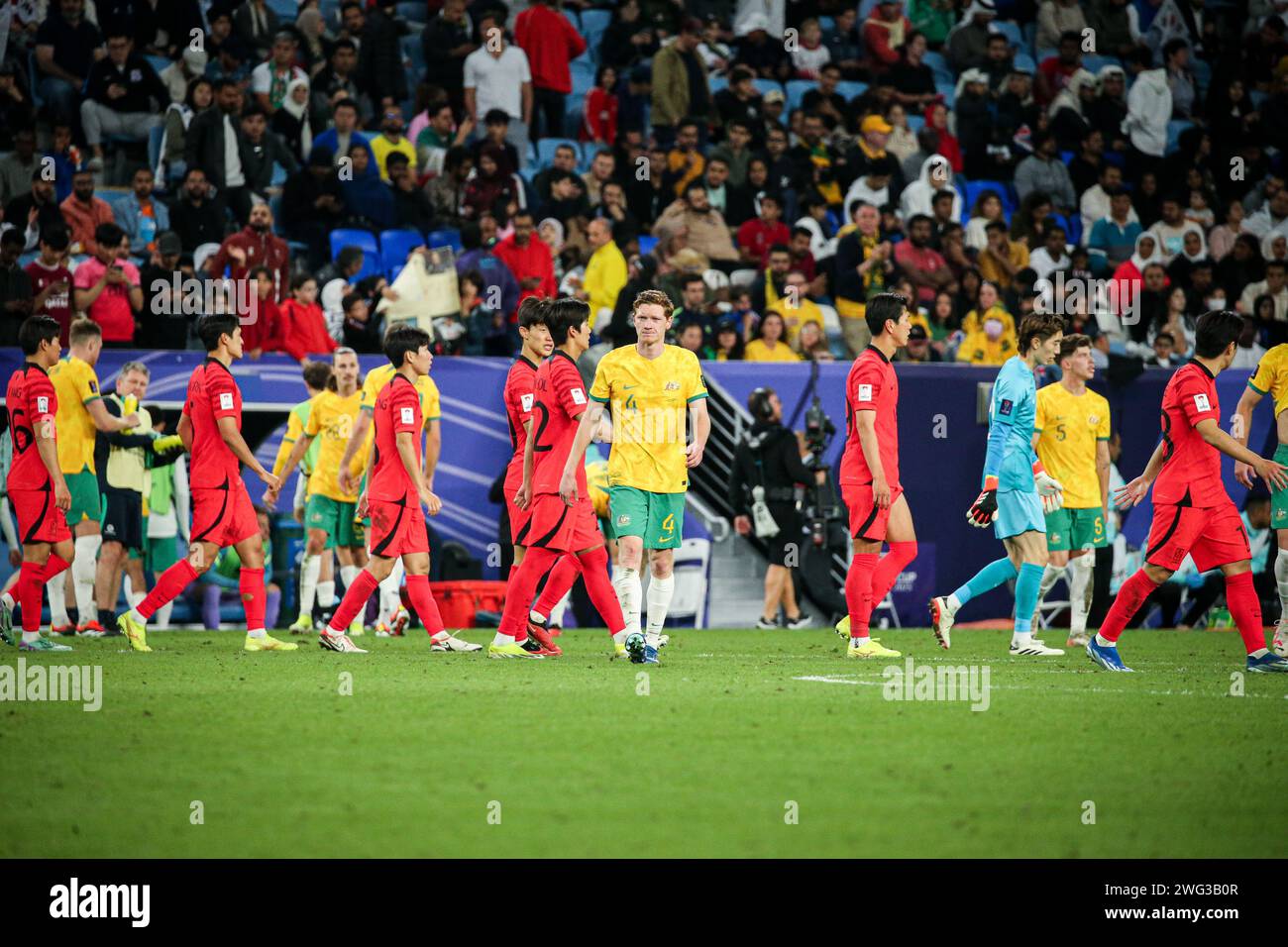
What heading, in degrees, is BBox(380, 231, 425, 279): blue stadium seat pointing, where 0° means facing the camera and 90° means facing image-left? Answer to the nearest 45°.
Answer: approximately 0°

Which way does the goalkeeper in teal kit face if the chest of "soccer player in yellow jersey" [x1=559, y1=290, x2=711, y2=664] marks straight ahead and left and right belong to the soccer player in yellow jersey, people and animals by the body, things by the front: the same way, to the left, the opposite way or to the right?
to the left

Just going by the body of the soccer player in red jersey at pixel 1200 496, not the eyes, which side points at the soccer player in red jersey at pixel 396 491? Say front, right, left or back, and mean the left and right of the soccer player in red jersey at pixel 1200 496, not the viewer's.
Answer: back

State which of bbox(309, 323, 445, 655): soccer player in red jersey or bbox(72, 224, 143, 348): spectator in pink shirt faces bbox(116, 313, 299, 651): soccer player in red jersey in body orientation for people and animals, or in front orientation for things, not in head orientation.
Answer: the spectator in pink shirt

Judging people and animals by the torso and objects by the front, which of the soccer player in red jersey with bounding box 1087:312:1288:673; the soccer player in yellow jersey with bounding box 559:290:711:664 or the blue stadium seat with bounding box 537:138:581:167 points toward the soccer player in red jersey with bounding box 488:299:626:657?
the blue stadium seat

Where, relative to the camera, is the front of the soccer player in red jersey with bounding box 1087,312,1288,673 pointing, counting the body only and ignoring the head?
to the viewer's right

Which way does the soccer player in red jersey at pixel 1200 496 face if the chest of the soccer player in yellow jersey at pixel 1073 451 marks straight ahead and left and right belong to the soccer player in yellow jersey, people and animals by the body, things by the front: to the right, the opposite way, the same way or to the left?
to the left
